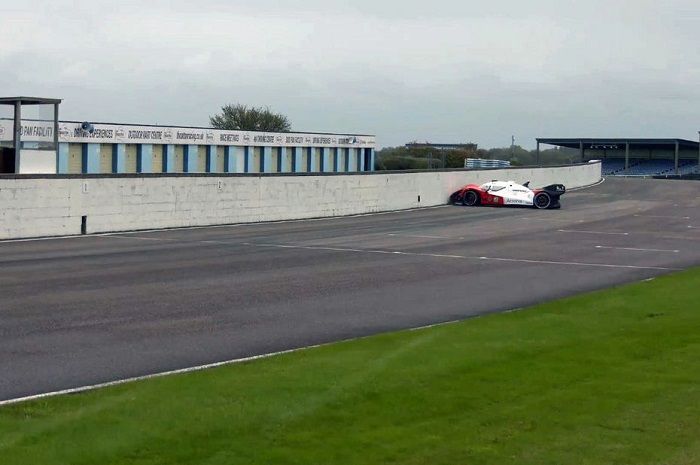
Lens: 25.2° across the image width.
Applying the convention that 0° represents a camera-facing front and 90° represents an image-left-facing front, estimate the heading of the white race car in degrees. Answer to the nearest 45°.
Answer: approximately 90°
